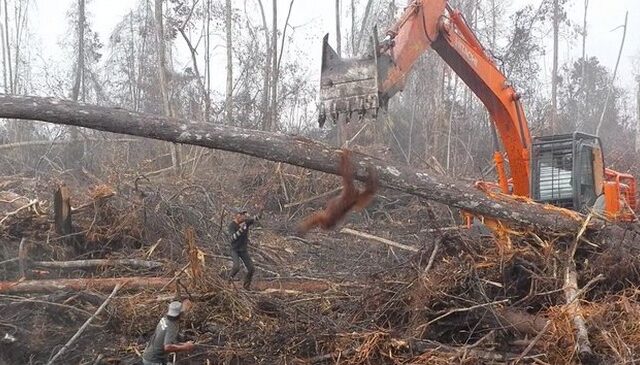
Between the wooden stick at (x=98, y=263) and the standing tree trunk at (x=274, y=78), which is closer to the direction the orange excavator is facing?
the wooden stick

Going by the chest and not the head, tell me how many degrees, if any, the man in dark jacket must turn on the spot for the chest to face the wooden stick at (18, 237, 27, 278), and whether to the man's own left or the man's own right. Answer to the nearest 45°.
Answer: approximately 135° to the man's own right

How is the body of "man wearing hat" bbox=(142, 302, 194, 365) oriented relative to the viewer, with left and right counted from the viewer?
facing away from the viewer and to the right of the viewer

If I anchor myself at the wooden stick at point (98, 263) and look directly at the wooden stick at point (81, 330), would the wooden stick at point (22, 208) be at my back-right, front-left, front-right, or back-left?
back-right

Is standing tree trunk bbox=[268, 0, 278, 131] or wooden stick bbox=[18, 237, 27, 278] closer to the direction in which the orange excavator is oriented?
the wooden stick
